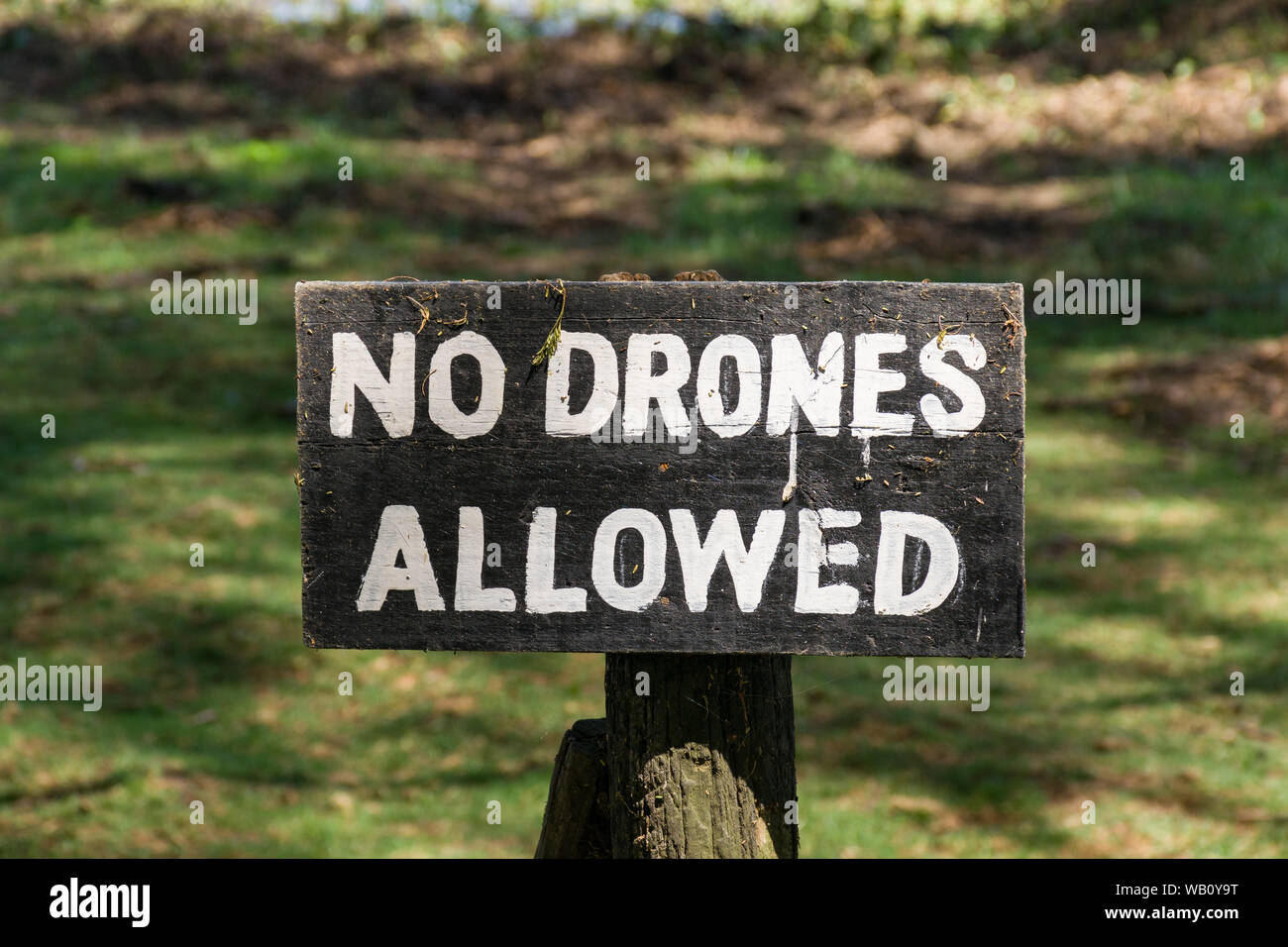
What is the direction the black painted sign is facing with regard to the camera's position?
facing the viewer
